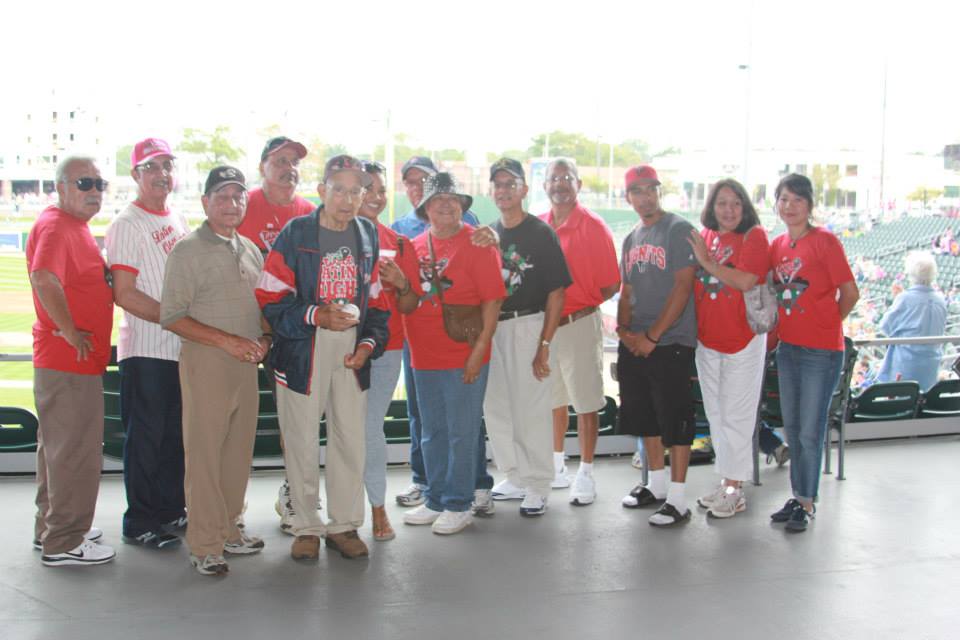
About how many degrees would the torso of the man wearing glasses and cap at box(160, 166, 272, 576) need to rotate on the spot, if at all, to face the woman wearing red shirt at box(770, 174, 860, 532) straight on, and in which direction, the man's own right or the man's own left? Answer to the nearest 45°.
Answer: approximately 45° to the man's own left

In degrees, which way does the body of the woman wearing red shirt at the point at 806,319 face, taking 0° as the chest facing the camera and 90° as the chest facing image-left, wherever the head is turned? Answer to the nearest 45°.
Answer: approximately 45°

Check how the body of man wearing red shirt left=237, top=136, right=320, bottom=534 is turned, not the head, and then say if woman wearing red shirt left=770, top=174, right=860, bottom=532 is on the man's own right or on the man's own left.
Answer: on the man's own left

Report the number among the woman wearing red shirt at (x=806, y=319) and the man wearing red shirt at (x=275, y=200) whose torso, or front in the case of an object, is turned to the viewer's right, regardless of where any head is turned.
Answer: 0
